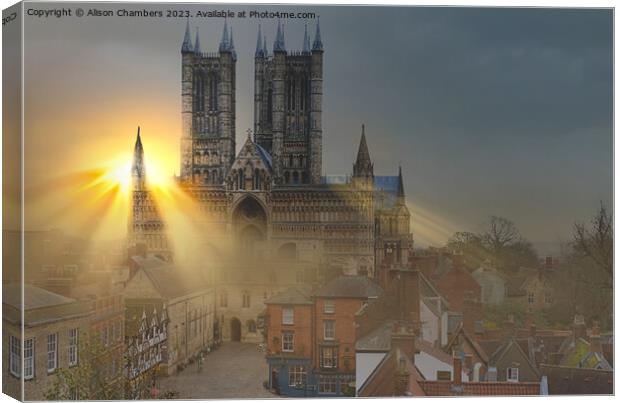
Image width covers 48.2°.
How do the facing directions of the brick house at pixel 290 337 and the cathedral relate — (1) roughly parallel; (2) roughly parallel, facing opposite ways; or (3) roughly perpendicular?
roughly parallel

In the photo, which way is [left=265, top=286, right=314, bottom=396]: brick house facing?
toward the camera

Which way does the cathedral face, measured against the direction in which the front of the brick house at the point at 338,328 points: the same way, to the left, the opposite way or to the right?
the same way

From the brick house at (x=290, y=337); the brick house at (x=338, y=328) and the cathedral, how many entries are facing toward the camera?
3

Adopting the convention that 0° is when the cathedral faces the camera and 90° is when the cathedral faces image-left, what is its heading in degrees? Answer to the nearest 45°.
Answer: approximately 0°

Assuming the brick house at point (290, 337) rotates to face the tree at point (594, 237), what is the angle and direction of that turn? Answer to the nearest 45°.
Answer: approximately 90° to its left

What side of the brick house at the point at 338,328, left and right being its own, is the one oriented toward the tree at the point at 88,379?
right

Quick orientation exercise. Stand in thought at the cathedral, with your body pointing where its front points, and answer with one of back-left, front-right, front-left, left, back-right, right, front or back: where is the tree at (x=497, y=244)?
left

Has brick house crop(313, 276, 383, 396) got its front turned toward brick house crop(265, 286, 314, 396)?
no

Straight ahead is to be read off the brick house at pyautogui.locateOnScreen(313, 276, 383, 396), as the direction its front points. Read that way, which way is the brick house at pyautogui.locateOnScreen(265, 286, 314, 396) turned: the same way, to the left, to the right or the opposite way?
the same way

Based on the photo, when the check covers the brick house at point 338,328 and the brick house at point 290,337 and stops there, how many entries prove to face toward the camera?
2

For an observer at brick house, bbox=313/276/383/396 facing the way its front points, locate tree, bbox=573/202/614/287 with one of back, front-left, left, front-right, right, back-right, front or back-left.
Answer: left

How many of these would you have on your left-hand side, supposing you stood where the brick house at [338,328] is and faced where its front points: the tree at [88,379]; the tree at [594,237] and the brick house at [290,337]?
1

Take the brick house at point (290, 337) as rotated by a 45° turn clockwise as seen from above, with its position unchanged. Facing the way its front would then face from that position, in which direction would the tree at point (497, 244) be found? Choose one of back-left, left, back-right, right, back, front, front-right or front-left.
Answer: back-left
